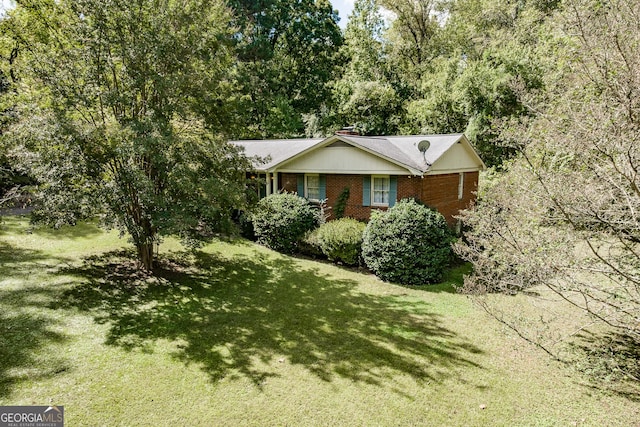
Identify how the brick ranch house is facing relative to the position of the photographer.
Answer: facing the viewer and to the left of the viewer

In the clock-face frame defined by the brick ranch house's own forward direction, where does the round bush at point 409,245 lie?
The round bush is roughly at 10 o'clock from the brick ranch house.

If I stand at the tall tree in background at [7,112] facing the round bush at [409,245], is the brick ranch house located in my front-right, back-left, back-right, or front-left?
front-left

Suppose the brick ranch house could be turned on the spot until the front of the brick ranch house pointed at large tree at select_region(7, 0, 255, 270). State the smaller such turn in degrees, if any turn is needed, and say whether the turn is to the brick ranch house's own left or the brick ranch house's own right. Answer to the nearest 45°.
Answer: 0° — it already faces it

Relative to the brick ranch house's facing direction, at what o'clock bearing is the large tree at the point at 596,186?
The large tree is roughly at 10 o'clock from the brick ranch house.

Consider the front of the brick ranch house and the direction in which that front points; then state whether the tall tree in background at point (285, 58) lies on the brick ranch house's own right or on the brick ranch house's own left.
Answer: on the brick ranch house's own right

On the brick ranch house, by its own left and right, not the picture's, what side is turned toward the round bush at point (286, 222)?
front

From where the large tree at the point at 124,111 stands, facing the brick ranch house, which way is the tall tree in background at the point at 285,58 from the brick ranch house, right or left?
left

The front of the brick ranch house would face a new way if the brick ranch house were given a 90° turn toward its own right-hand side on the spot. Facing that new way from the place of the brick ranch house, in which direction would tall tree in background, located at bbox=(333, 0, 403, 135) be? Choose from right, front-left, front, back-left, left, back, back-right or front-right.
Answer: front-right

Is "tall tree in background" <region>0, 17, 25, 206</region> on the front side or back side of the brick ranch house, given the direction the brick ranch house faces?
on the front side

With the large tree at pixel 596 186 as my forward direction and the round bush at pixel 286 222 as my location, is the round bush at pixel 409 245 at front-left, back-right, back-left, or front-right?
front-left

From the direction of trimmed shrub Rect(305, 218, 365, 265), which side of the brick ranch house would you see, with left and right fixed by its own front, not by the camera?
front

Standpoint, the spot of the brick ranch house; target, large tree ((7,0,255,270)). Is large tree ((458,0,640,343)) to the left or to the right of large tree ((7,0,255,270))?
left

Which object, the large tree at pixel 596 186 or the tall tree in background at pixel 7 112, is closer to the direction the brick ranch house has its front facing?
the tall tree in background
